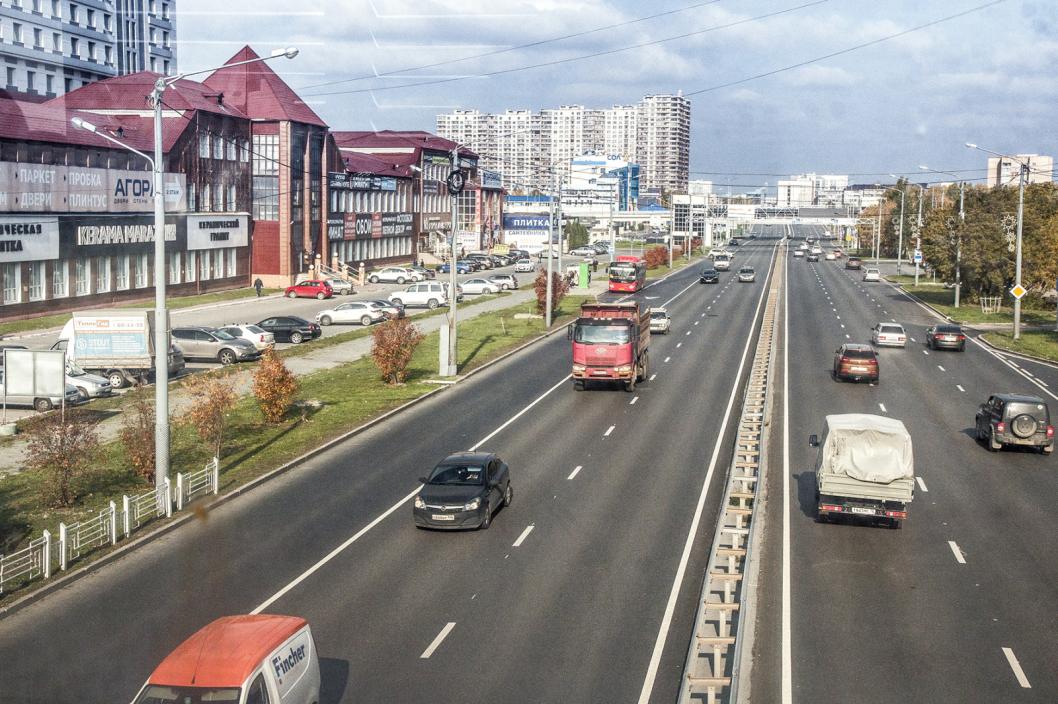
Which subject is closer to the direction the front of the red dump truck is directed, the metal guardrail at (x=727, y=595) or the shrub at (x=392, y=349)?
the metal guardrail

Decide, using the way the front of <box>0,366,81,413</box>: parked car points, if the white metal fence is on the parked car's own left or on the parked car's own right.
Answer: on the parked car's own right

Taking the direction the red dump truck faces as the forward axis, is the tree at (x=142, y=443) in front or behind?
in front

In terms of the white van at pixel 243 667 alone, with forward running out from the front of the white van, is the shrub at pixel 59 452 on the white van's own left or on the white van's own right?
on the white van's own right

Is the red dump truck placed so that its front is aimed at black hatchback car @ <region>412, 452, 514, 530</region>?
yes

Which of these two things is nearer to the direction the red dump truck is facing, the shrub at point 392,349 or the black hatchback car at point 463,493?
the black hatchback car

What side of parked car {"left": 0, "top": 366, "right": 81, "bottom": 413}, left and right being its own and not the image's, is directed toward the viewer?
right

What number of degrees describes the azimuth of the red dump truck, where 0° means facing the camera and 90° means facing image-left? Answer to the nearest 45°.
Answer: approximately 0°
